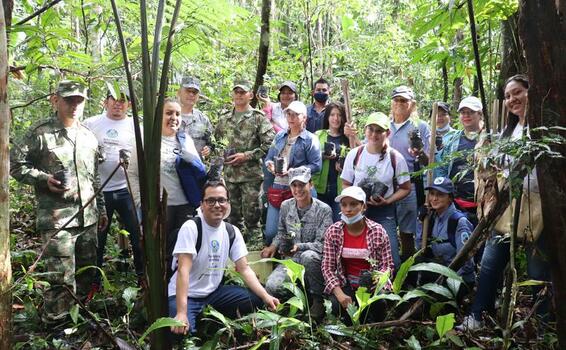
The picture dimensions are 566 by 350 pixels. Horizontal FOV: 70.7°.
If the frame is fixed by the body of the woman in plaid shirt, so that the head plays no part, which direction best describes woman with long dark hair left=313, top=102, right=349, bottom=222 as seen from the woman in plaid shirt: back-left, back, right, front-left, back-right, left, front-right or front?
back

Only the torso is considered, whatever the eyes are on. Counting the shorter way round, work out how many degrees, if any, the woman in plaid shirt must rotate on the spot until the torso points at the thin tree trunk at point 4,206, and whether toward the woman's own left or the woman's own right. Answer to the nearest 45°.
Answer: approximately 45° to the woman's own right

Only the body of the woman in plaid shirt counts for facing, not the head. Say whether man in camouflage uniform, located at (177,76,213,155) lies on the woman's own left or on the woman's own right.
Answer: on the woman's own right

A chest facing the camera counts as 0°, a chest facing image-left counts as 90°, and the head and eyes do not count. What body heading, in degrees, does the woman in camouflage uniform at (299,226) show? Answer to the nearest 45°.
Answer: approximately 0°

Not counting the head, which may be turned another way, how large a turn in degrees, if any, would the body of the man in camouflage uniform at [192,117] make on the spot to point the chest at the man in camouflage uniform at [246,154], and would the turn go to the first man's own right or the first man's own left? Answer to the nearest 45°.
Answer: approximately 90° to the first man's own left

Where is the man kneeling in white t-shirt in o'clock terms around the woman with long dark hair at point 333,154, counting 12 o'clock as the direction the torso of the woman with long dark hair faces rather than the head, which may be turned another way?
The man kneeling in white t-shirt is roughly at 1 o'clock from the woman with long dark hair.
